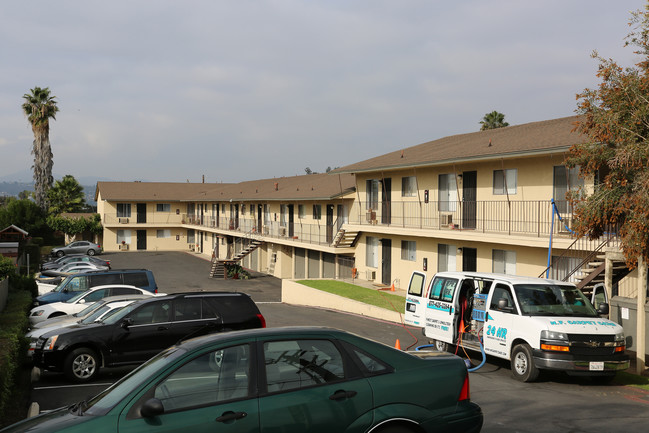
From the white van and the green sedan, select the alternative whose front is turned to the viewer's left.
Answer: the green sedan

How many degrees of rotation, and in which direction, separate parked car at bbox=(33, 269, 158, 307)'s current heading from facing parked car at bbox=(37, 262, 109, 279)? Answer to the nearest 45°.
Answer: approximately 90° to its right

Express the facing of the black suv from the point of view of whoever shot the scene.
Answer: facing to the left of the viewer

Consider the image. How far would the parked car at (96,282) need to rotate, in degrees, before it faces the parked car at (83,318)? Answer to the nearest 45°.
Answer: approximately 90° to its left

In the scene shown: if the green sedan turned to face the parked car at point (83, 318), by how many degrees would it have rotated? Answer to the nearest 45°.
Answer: approximately 45° to its right

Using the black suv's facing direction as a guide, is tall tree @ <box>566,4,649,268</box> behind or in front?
behind

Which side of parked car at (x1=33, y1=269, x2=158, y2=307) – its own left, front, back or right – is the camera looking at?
left

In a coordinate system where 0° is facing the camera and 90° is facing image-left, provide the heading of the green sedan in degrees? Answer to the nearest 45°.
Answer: approximately 90°

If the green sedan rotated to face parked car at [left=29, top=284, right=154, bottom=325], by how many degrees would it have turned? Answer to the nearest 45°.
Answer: approximately 90° to its right

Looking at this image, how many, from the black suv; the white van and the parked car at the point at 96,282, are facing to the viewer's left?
2

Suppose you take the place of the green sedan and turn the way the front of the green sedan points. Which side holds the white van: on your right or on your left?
on your right

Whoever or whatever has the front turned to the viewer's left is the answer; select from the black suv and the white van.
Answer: the black suv

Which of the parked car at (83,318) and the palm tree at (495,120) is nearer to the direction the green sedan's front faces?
the parked car

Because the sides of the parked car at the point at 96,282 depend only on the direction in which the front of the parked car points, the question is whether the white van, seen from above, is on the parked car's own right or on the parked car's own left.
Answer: on the parked car's own left

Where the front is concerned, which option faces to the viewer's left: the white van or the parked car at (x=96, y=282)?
the parked car
